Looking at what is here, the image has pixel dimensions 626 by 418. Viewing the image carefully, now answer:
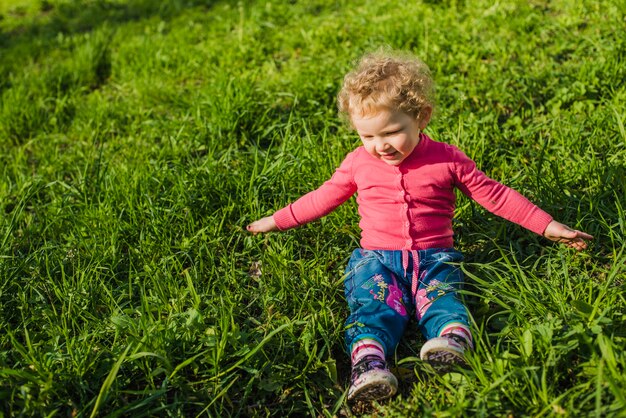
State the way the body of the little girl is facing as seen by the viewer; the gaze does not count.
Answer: toward the camera
